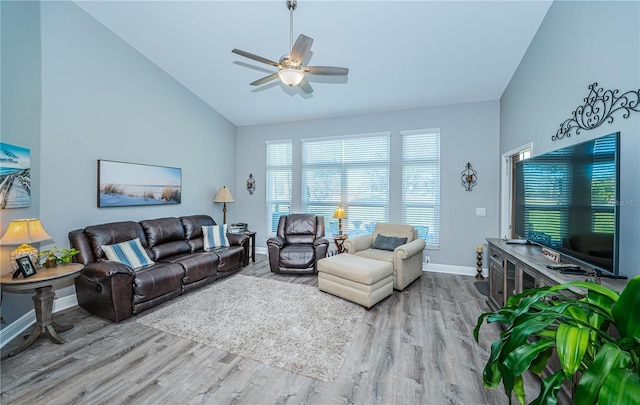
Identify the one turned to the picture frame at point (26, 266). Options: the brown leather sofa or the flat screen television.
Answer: the flat screen television

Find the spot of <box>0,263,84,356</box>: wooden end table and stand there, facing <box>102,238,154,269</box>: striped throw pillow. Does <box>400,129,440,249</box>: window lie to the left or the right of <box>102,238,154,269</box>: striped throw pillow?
right

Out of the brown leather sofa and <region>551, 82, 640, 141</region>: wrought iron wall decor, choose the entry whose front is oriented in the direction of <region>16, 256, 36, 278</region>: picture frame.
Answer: the wrought iron wall decor

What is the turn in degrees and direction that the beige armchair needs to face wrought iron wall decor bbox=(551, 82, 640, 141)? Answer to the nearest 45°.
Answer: approximately 90° to its left

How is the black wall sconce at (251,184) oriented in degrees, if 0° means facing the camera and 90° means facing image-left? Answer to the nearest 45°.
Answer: approximately 0°

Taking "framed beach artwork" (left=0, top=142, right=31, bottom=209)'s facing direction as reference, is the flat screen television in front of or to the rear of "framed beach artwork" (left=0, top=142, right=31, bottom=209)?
in front

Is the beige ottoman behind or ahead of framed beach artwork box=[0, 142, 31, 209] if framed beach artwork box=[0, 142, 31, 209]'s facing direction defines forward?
ahead

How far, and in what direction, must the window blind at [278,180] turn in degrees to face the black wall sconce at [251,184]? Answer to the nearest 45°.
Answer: approximately 135° to its right

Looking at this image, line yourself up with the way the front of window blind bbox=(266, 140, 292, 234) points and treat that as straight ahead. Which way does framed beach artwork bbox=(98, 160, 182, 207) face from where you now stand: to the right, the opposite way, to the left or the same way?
to the left

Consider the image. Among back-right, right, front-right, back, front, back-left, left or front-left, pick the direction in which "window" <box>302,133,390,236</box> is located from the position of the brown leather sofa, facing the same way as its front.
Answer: front-left
